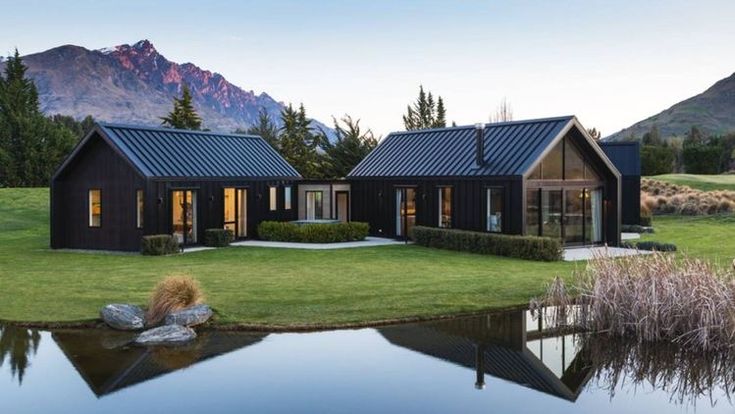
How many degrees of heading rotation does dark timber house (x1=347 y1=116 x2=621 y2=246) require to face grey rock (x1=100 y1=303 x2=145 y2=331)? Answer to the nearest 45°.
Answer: approximately 90° to its right

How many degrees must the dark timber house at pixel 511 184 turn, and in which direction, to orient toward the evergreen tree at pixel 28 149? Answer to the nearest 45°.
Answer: approximately 180°

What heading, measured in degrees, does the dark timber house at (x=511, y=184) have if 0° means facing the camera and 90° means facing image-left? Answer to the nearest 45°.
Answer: approximately 315°

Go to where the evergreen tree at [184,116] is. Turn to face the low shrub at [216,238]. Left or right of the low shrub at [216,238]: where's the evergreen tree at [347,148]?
left

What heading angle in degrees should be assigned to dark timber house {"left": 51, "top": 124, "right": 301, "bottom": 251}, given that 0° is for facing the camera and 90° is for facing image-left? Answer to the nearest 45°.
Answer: approximately 315°

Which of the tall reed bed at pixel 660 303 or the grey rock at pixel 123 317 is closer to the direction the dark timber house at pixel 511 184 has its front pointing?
the tall reed bed

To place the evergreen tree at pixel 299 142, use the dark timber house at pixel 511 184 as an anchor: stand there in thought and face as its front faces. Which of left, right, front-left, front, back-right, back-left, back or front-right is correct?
back

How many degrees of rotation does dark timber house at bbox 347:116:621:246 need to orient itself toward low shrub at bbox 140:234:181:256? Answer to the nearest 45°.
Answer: approximately 135° to its right

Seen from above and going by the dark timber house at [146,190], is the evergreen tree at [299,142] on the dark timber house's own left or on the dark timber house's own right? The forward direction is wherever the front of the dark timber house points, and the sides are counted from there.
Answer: on the dark timber house's own left
